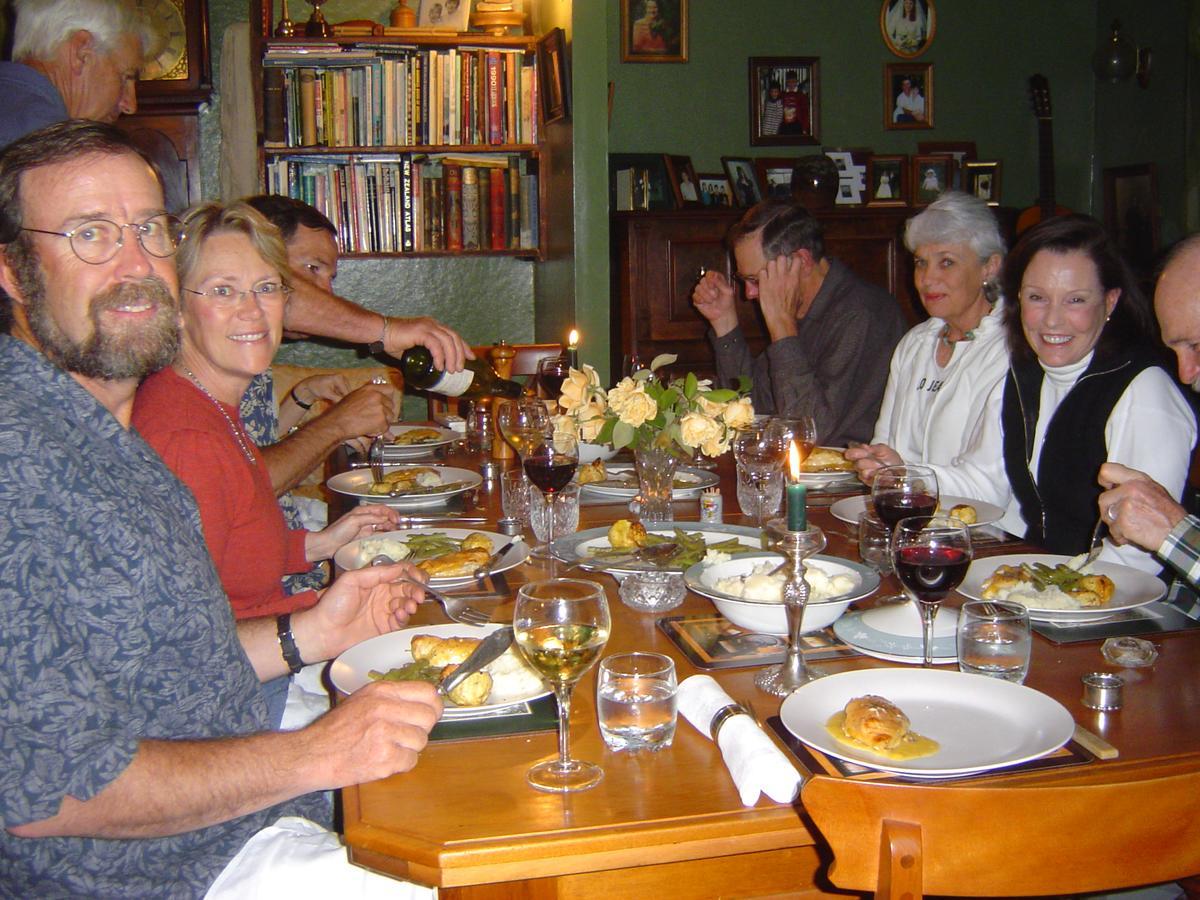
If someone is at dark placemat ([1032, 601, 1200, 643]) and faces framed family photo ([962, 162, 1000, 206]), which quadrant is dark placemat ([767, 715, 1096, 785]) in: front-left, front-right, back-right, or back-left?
back-left

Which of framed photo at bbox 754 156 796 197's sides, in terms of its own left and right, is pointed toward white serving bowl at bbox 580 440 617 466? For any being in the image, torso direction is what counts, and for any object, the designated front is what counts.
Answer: front

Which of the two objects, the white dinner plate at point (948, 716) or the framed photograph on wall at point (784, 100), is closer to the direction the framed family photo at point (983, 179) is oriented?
the white dinner plate

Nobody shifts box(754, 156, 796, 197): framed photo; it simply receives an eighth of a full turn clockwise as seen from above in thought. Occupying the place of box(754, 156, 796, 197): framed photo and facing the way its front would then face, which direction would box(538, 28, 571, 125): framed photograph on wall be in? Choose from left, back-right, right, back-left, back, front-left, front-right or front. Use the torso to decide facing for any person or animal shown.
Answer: front
